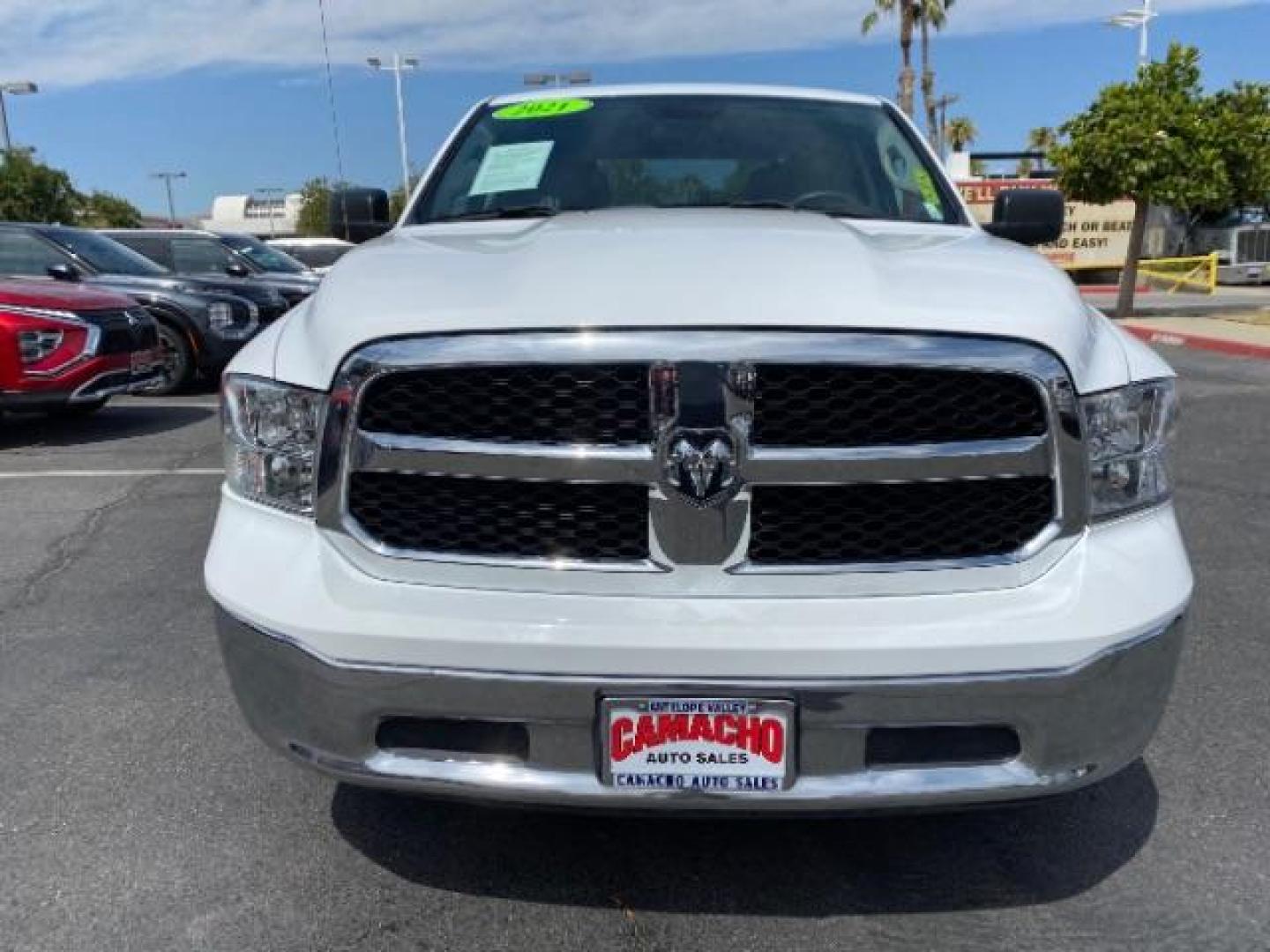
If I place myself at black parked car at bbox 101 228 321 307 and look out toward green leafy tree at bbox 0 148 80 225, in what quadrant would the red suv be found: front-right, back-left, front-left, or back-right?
back-left

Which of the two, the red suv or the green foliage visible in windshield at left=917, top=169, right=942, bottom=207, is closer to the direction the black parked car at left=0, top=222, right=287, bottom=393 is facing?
the green foliage visible in windshield

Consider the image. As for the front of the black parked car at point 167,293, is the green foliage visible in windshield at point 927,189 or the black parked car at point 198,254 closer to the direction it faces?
the green foliage visible in windshield

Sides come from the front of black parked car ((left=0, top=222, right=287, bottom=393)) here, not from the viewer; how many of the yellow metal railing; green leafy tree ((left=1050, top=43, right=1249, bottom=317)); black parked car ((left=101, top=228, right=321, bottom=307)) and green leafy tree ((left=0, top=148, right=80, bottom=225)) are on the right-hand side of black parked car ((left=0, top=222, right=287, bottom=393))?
0

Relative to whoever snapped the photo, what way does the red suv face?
facing the viewer and to the right of the viewer

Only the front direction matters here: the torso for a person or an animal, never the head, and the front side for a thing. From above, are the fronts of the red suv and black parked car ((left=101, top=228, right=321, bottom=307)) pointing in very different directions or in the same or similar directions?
same or similar directions

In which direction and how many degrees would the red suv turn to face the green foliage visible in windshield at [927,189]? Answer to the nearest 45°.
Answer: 0° — it already faces it

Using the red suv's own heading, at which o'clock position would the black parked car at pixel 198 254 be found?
The black parked car is roughly at 8 o'clock from the red suv.

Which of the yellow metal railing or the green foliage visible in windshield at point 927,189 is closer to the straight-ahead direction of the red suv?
the green foliage visible in windshield

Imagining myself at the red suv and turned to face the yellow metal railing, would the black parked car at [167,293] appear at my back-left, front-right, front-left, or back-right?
front-left

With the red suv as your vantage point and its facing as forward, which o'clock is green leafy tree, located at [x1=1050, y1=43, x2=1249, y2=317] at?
The green leafy tree is roughly at 10 o'clock from the red suv.

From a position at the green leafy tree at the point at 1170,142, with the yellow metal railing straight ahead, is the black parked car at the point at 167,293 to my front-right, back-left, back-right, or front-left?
back-left

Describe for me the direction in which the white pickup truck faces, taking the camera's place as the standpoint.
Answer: facing the viewer

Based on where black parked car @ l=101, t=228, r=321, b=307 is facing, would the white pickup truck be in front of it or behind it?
in front

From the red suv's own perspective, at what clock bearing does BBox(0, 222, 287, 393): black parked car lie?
The black parked car is roughly at 8 o'clock from the red suv.
